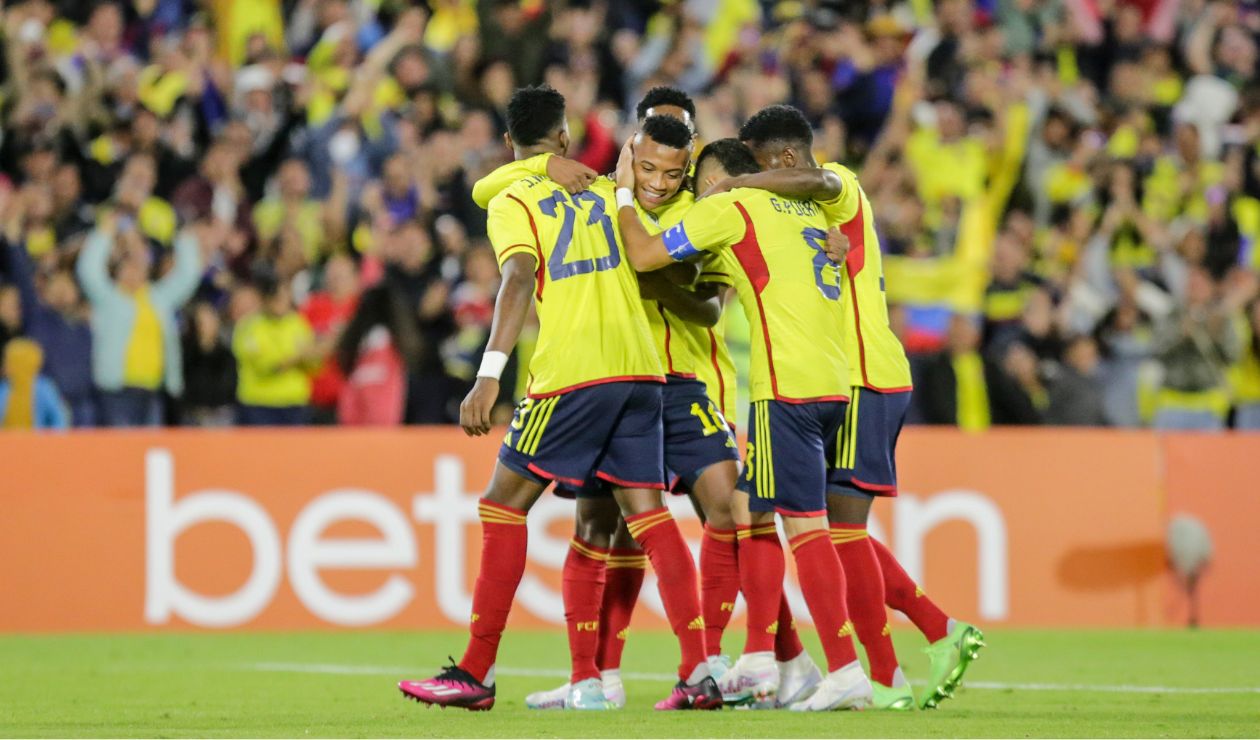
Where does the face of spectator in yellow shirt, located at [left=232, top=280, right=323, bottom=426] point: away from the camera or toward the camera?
toward the camera

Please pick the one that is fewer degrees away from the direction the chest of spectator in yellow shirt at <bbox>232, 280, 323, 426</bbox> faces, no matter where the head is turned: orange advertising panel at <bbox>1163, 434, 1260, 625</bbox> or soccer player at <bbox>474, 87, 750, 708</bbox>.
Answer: the soccer player

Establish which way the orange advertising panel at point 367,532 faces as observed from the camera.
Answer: facing the viewer

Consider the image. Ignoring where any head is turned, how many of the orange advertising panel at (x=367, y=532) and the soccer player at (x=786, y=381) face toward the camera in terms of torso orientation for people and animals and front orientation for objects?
1

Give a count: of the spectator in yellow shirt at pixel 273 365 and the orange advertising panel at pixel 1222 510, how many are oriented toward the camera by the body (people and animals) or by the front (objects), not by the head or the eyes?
2

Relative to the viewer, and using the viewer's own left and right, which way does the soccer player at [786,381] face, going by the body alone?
facing away from the viewer and to the left of the viewer

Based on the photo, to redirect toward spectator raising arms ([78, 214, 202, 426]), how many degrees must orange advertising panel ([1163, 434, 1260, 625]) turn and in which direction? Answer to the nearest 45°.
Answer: approximately 90° to its right

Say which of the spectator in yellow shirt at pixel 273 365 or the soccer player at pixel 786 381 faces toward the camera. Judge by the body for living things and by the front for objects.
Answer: the spectator in yellow shirt

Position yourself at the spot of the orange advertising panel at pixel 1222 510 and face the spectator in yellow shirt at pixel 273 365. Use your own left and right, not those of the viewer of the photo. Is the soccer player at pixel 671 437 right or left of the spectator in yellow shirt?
left

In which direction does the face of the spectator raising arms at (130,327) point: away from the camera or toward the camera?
toward the camera
